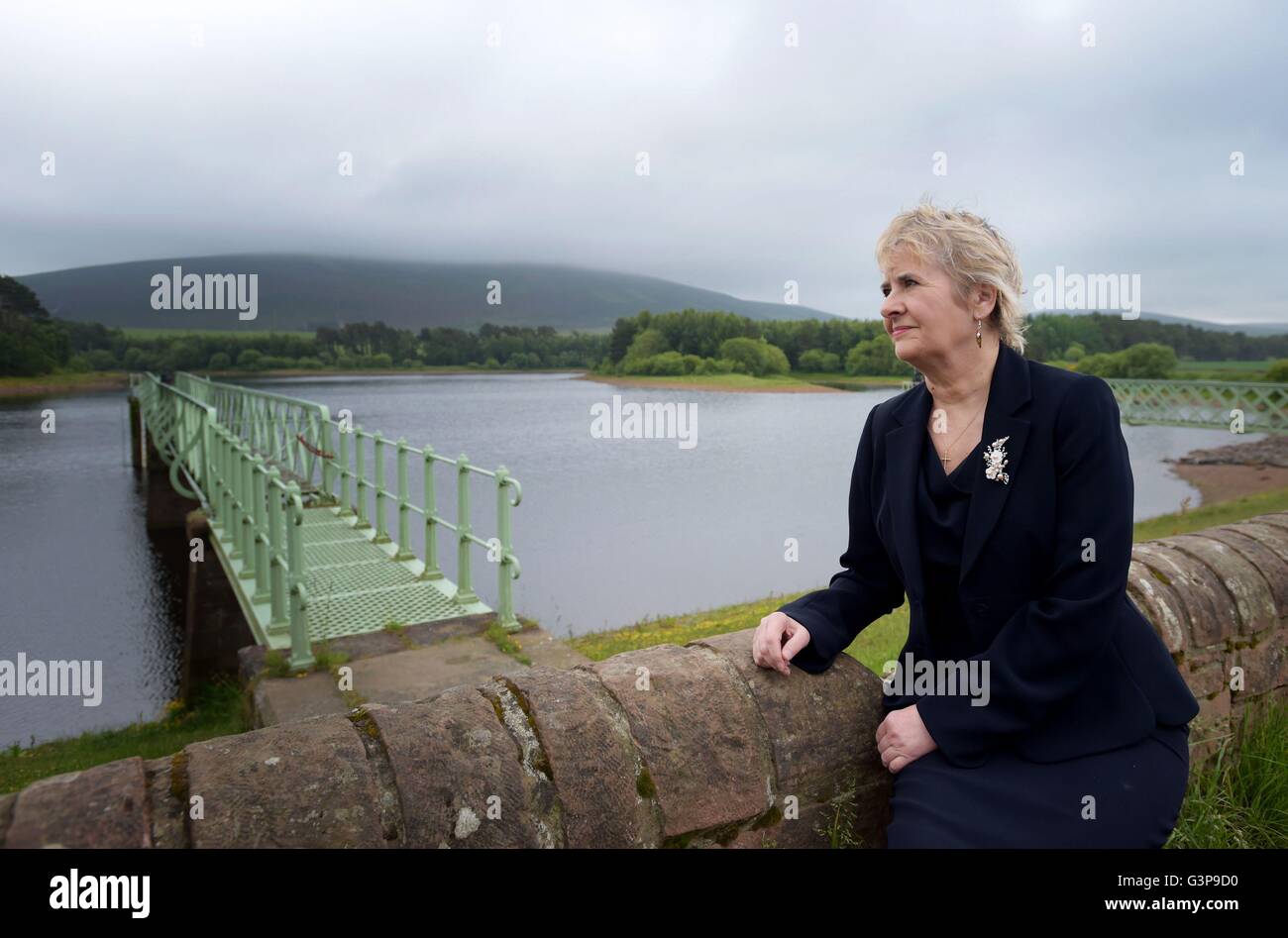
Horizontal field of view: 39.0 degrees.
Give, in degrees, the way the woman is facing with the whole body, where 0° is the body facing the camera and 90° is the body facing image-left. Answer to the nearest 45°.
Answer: approximately 45°

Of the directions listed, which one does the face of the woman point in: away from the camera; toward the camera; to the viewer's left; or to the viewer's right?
to the viewer's left

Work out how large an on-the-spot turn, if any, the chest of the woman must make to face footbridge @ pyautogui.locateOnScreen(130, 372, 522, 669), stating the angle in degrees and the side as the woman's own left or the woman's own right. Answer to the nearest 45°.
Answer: approximately 90° to the woman's own right

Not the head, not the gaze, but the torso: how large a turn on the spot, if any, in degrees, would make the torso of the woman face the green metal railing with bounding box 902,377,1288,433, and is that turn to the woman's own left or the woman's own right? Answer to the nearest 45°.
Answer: approximately 135° to the woman's own right
